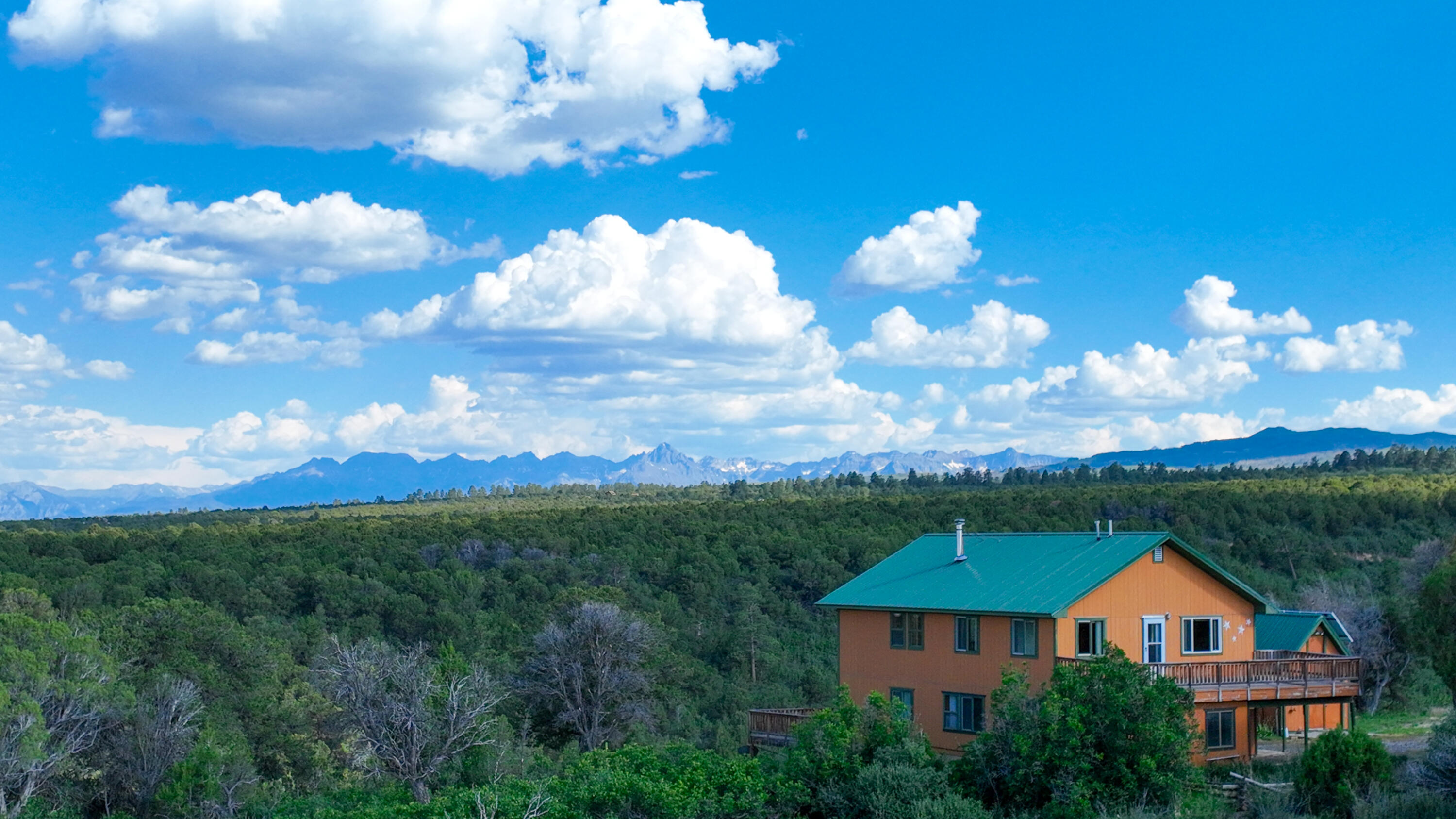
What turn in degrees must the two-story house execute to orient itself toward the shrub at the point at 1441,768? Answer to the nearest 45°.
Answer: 0° — it already faces it

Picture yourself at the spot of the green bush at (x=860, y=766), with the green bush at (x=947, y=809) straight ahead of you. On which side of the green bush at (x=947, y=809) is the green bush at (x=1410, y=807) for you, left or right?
left

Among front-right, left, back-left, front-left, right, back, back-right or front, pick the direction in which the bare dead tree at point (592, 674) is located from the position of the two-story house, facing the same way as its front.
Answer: back

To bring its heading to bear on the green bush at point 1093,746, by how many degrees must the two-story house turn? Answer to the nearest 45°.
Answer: approximately 45° to its right

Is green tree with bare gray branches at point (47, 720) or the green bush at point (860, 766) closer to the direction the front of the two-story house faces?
the green bush

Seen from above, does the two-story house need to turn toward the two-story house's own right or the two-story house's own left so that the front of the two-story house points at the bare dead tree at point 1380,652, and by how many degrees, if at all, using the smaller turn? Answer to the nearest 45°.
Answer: approximately 90° to the two-story house's own left

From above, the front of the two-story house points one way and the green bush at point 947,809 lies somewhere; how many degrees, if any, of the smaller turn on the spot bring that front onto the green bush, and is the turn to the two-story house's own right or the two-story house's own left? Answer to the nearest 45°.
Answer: approximately 45° to the two-story house's own right

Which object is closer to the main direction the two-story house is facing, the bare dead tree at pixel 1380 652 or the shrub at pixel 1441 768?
the shrub

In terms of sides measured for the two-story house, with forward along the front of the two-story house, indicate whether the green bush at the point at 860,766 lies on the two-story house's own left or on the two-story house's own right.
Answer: on the two-story house's own right

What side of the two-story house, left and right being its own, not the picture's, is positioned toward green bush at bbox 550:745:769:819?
right

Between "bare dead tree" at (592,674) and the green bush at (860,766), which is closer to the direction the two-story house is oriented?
the green bush

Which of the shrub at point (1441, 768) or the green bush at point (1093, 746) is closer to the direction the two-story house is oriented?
the shrub
